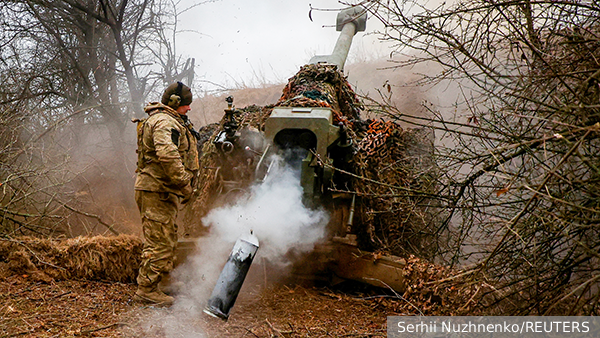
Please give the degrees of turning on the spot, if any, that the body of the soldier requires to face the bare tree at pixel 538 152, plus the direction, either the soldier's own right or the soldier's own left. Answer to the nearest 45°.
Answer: approximately 45° to the soldier's own right

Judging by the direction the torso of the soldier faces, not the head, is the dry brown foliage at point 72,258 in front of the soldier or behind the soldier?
behind

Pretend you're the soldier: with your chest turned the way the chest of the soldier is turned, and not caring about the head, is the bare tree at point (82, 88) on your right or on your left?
on your left

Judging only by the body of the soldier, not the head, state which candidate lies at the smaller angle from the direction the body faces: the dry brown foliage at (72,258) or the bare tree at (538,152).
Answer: the bare tree

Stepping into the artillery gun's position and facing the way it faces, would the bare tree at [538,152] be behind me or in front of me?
behind

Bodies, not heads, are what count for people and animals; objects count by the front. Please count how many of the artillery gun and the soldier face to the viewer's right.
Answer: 1

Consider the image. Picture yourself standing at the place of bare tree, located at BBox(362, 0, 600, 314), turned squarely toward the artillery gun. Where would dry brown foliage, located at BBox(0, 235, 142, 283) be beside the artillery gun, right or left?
left

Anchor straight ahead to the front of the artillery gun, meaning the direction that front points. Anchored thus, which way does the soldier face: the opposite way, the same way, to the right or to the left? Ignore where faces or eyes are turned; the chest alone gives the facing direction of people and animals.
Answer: to the right

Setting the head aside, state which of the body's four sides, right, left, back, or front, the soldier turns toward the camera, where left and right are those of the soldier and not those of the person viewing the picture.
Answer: right

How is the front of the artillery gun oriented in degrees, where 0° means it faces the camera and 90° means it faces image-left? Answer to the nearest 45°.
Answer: approximately 180°
